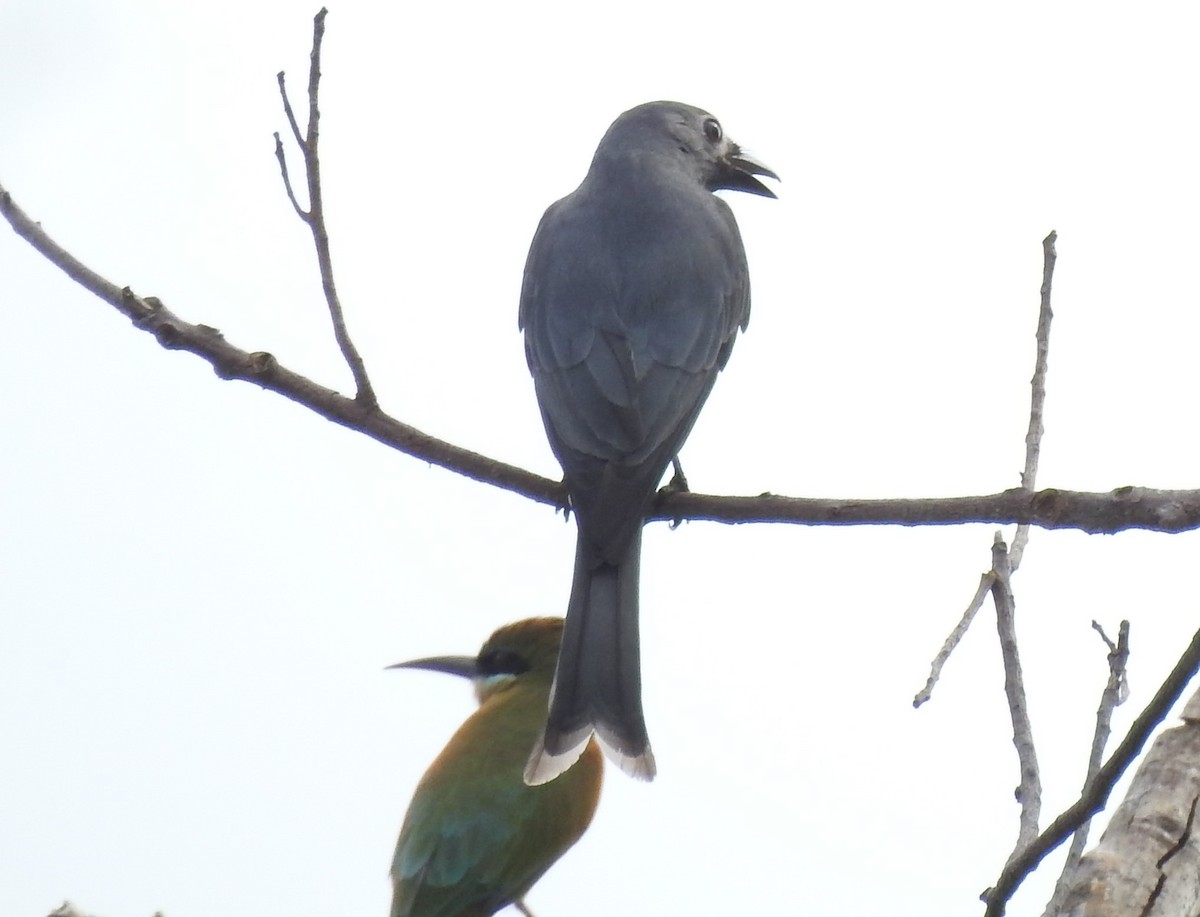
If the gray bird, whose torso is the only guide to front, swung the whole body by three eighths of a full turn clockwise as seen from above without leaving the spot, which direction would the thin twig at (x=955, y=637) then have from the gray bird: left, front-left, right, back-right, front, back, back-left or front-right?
front

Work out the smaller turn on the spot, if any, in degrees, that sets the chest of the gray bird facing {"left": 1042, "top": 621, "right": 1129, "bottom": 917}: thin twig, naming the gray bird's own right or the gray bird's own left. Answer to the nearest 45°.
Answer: approximately 135° to the gray bird's own right

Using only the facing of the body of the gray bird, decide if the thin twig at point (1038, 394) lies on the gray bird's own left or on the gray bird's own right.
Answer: on the gray bird's own right

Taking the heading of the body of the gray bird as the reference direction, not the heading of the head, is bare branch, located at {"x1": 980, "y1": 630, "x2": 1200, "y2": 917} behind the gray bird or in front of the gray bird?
behind

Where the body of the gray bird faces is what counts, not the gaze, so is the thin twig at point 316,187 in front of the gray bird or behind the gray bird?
behind

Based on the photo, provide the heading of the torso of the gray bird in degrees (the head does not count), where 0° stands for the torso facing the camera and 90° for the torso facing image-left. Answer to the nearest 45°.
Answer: approximately 180°
